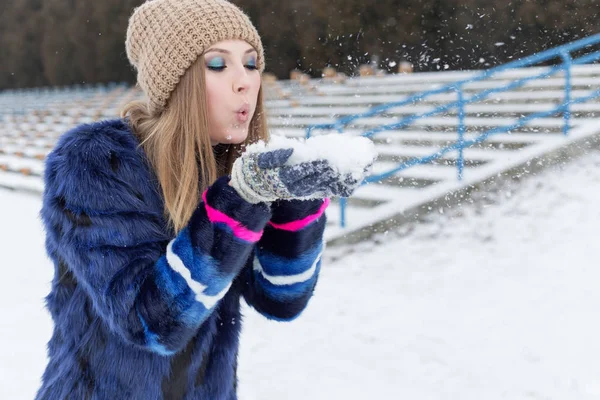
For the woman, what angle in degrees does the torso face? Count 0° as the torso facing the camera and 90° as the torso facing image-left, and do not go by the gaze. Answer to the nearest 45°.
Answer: approximately 315°
